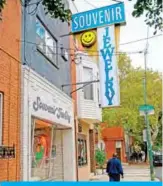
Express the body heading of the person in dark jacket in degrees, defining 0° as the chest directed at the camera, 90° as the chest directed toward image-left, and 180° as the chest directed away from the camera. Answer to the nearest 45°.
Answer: approximately 180°

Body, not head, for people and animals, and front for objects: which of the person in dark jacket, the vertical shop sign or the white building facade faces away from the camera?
the person in dark jacket

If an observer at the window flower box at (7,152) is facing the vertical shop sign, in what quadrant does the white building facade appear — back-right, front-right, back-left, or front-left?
front-left

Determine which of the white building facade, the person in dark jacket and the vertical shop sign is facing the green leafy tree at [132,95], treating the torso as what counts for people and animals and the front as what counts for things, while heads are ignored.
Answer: the person in dark jacket

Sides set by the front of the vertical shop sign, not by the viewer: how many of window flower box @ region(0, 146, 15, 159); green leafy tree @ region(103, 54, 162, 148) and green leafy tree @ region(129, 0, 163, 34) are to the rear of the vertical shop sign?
1

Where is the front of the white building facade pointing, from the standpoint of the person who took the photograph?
facing the viewer and to the right of the viewer

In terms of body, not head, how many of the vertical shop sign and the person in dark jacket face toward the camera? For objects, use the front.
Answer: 1

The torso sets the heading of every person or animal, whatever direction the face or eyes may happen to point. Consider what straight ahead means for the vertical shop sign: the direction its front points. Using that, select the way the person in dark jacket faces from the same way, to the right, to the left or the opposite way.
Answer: the opposite way

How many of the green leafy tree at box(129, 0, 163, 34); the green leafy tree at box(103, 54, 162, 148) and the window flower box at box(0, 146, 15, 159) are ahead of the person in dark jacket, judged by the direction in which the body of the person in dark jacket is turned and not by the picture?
1

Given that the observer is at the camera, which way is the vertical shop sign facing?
facing the viewer

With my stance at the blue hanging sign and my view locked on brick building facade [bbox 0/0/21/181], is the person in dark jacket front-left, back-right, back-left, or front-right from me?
back-right
